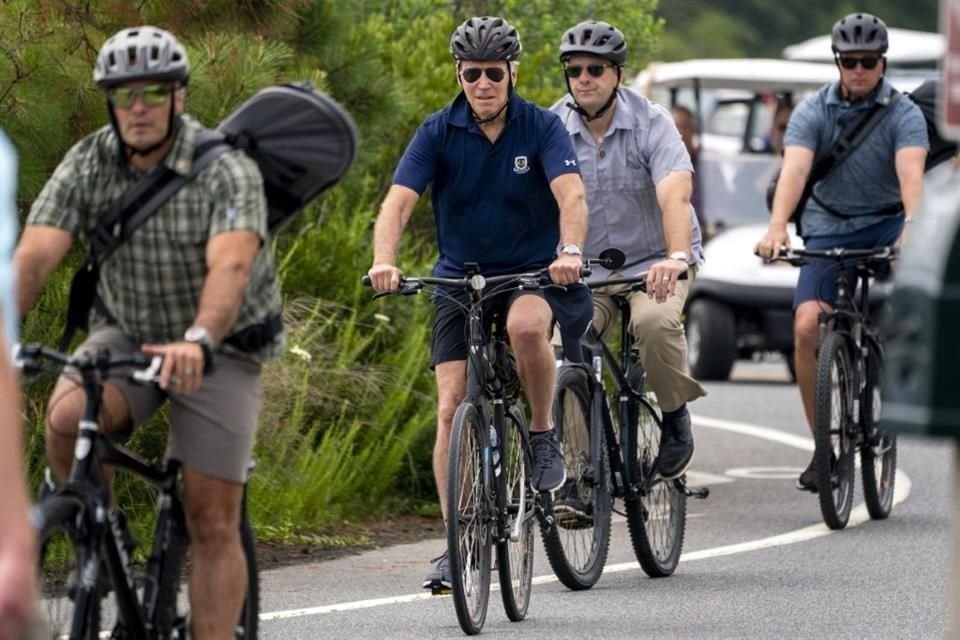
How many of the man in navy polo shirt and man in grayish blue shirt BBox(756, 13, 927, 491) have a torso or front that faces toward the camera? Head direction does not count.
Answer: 2

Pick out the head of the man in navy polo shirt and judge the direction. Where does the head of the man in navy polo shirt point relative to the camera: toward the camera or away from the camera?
toward the camera

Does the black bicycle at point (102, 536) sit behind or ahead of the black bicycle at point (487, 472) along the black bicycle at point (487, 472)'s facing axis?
ahead

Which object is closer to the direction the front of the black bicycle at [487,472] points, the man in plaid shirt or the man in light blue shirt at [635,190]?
the man in plaid shirt

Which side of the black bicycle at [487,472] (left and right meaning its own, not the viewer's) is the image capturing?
front

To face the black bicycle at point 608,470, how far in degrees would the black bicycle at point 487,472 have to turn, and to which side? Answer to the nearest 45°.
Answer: approximately 135° to its left

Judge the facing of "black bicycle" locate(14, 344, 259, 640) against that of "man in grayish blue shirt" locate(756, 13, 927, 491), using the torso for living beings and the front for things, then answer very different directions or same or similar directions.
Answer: same or similar directions

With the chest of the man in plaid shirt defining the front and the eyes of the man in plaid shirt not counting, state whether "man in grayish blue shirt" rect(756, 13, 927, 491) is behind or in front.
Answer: behind

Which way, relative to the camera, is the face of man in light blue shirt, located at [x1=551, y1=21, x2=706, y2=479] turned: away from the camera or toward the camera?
toward the camera

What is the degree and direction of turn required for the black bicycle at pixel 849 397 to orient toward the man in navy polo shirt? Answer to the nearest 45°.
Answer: approximately 45° to its right

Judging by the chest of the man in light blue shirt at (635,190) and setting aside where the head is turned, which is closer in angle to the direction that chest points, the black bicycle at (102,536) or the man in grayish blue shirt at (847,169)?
the black bicycle

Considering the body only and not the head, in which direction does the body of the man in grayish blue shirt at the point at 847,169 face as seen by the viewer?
toward the camera

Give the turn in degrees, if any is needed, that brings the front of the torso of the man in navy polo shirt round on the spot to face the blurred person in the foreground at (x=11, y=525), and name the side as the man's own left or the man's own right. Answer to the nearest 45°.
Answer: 0° — they already face them

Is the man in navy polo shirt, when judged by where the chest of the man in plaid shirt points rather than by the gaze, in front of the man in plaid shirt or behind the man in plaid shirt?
behind
